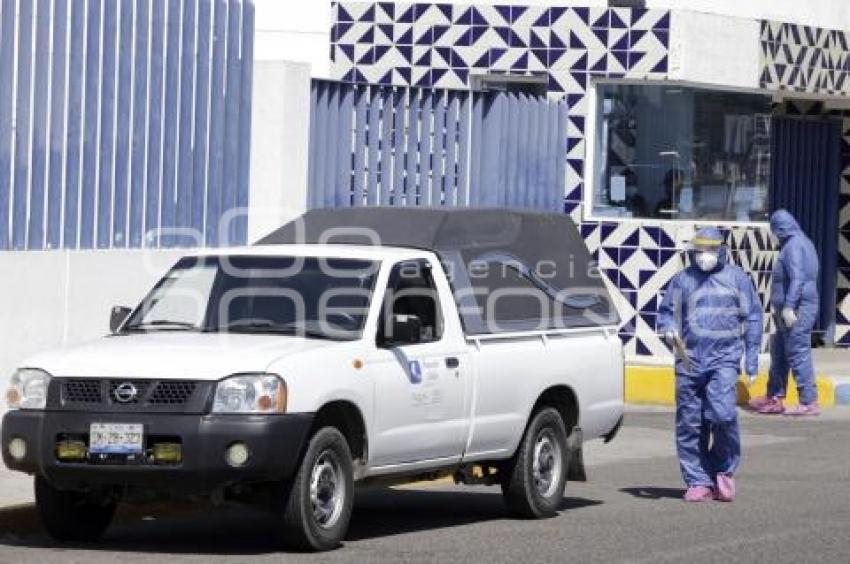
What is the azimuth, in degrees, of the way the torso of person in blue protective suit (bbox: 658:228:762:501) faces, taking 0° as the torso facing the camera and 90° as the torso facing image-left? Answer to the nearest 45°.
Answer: approximately 0°

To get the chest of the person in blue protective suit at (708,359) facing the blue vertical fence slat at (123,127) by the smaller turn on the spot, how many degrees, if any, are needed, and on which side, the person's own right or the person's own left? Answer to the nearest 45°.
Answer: approximately 90° to the person's own right

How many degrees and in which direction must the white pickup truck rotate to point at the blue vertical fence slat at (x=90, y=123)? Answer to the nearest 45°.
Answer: approximately 90° to its right

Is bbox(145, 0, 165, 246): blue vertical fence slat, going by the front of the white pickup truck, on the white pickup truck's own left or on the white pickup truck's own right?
on the white pickup truck's own right

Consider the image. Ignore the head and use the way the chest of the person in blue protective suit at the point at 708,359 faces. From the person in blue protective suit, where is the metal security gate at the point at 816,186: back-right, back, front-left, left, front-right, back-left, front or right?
back

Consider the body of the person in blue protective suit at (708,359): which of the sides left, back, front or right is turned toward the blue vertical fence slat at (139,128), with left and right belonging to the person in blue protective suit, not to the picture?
right

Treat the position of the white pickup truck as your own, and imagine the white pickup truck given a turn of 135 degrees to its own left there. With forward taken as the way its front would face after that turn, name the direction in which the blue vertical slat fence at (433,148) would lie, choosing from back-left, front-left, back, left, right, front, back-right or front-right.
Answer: left

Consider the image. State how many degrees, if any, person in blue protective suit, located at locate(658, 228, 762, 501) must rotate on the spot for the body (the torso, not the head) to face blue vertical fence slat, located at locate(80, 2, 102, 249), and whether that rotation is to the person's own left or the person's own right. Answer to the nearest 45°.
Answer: approximately 90° to the person's own right
